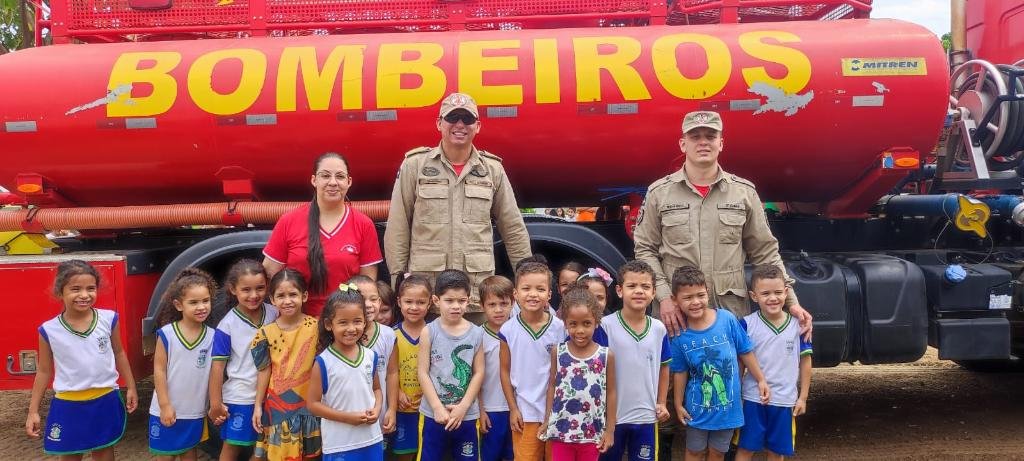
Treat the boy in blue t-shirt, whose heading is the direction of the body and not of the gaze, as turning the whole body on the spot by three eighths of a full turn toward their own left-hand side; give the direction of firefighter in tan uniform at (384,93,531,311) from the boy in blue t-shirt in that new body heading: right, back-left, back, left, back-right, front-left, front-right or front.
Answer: back-left

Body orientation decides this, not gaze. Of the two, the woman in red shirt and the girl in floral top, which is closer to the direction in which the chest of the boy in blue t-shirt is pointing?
the girl in floral top

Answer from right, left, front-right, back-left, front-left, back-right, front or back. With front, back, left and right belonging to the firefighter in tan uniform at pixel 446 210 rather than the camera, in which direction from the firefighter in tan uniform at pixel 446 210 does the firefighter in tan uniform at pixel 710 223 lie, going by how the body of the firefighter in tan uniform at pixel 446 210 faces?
left

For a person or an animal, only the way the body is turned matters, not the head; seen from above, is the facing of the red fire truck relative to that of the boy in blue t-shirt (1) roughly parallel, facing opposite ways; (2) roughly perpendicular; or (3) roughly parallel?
roughly perpendicular

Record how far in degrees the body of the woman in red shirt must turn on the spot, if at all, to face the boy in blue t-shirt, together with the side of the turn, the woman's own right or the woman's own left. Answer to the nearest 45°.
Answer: approximately 90° to the woman's own left

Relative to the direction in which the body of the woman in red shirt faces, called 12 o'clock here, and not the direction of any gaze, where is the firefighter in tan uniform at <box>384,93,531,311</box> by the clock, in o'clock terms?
The firefighter in tan uniform is roughly at 9 o'clock from the woman in red shirt.
